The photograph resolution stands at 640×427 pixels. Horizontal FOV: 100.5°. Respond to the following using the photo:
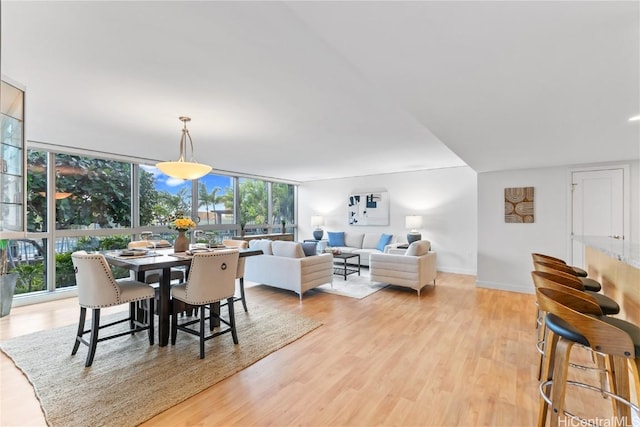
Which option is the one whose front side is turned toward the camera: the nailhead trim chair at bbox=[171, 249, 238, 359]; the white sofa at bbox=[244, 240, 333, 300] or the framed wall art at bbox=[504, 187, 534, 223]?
the framed wall art

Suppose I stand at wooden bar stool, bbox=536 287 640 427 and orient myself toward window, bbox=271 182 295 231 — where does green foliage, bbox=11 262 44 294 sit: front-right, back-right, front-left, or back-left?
front-left

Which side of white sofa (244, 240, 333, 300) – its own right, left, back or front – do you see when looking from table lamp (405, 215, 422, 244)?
front

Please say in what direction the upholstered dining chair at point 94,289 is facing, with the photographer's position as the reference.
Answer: facing away from the viewer and to the right of the viewer

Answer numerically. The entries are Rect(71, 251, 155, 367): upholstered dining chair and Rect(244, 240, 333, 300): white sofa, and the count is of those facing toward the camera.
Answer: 0

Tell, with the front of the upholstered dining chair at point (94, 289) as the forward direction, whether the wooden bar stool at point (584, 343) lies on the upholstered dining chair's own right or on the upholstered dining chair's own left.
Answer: on the upholstered dining chair's own right

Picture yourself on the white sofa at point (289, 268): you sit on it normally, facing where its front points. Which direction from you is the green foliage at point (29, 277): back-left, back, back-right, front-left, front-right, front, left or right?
back-left

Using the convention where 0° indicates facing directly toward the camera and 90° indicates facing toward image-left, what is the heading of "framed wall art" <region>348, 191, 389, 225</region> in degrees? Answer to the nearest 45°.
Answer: approximately 45°

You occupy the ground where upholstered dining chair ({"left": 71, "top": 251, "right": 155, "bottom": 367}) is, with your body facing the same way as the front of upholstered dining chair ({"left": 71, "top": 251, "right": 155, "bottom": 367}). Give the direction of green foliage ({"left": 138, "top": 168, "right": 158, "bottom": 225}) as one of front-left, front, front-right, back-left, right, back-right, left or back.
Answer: front-left

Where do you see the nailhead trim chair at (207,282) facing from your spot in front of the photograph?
facing away from the viewer and to the left of the viewer

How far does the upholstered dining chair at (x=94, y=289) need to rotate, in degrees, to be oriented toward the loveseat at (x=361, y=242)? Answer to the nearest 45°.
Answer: approximately 45° to its right

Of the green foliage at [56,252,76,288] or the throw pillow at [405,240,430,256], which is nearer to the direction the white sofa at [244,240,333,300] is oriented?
the throw pillow

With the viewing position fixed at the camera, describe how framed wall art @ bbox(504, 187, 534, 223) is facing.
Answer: facing the viewer

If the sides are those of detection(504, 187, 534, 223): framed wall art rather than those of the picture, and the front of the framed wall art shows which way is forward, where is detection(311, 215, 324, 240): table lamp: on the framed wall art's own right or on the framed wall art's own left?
on the framed wall art's own right
